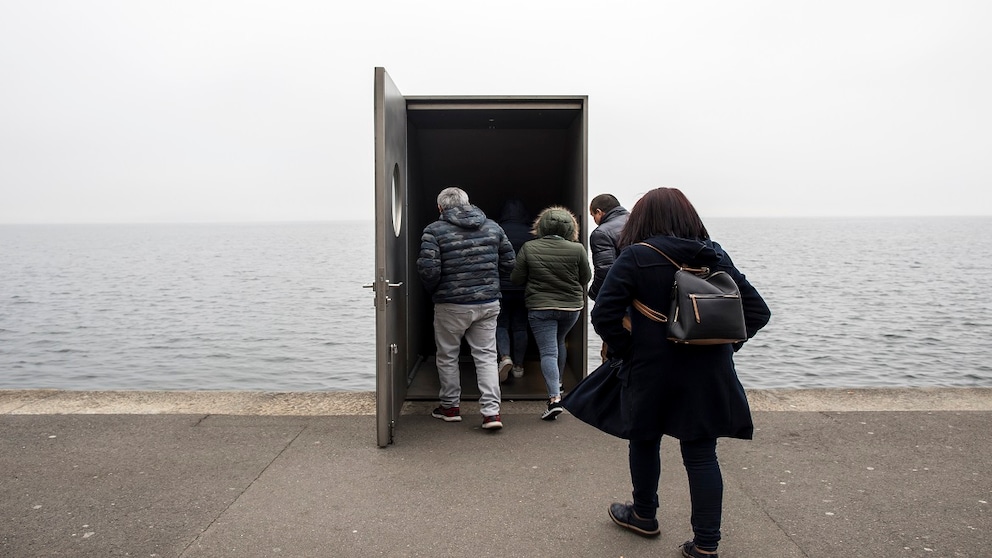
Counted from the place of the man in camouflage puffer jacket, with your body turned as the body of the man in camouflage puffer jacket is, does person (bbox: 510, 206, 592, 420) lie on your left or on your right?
on your right

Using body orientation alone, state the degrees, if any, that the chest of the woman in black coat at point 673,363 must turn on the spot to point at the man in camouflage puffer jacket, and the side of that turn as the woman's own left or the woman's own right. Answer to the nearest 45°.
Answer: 0° — they already face them

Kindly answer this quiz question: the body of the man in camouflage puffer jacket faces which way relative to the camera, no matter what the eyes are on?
away from the camera

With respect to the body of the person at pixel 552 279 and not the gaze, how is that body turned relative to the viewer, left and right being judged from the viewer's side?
facing away from the viewer

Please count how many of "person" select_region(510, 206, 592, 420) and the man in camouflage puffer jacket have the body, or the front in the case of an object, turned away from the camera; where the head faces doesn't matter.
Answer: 2

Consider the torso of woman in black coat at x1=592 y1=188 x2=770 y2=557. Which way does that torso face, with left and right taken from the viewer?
facing away from the viewer and to the left of the viewer

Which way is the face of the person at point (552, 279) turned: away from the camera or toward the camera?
away from the camera

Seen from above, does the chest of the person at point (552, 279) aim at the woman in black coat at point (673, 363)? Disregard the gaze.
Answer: no

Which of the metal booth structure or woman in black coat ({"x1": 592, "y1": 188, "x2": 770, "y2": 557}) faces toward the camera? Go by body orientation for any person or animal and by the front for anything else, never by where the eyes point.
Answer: the metal booth structure

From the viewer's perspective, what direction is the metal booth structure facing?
toward the camera

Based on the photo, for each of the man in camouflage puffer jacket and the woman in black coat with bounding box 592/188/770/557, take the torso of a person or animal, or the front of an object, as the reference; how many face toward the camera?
0

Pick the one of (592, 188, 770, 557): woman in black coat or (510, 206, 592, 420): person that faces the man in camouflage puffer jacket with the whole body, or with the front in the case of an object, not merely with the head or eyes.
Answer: the woman in black coat

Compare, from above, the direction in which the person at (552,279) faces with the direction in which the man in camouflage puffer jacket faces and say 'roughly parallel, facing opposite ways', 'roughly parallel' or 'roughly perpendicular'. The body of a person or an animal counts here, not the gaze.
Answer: roughly parallel

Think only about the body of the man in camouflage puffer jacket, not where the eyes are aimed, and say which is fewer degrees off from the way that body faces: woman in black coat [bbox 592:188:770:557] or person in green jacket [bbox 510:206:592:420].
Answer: the person in green jacket

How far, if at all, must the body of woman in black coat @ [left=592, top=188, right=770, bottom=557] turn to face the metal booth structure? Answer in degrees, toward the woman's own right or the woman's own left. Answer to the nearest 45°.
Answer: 0° — they already face it
